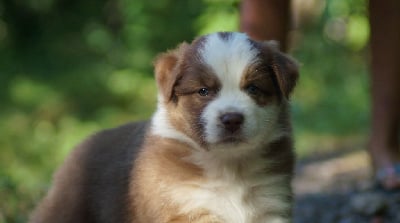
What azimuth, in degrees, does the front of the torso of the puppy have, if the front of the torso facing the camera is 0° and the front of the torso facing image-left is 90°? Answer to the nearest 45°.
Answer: approximately 315°
